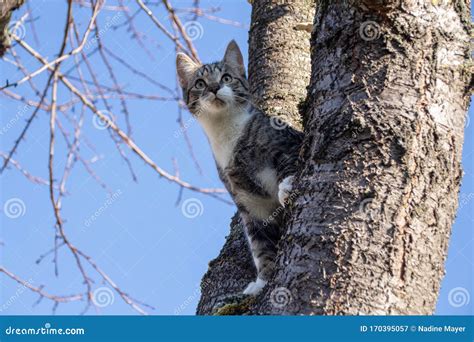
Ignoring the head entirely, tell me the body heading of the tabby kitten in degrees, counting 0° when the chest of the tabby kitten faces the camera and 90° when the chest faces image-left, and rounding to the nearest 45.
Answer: approximately 45°
